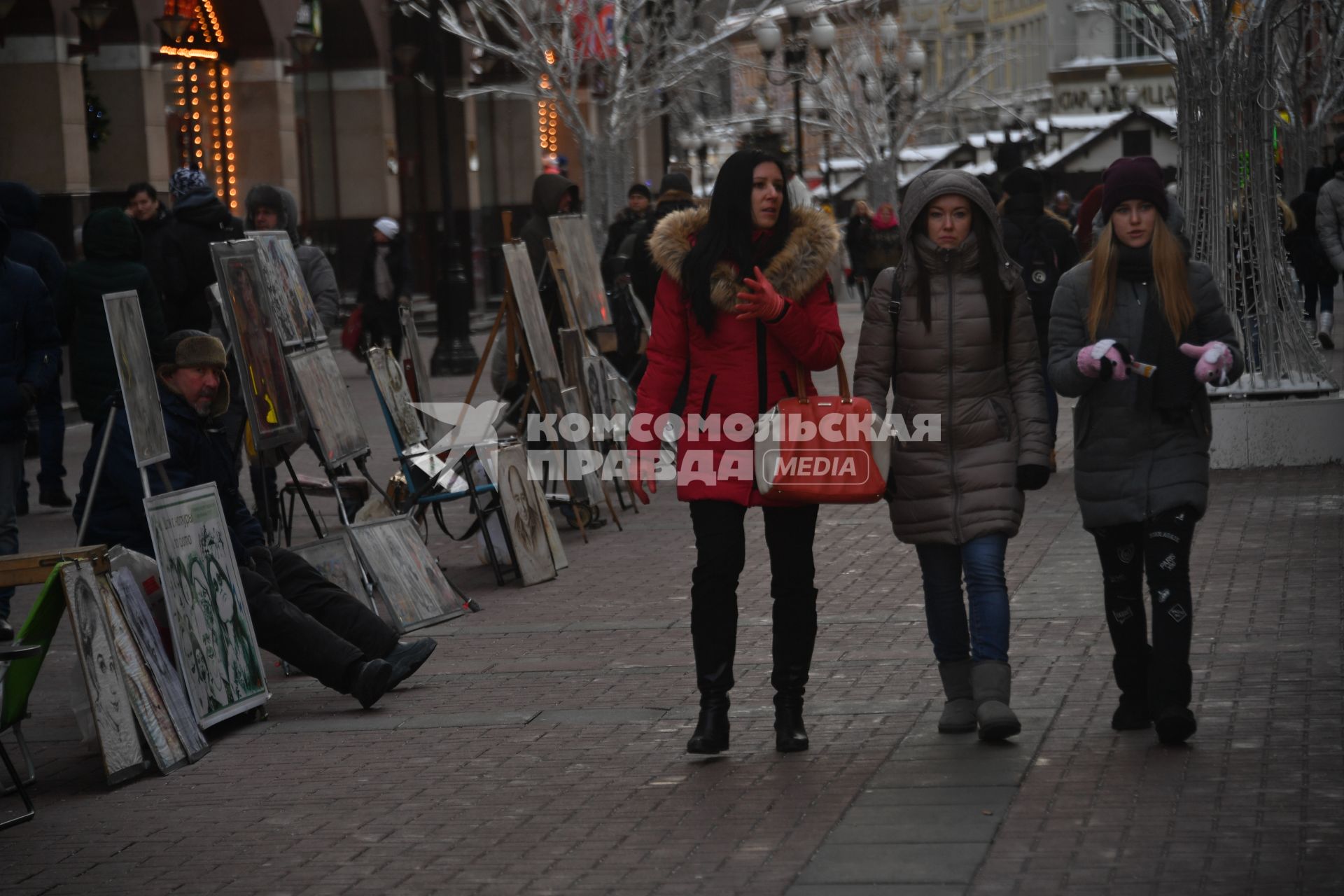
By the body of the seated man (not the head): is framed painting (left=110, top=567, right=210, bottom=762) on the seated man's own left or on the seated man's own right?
on the seated man's own right

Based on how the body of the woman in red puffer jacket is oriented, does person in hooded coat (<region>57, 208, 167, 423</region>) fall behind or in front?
behind

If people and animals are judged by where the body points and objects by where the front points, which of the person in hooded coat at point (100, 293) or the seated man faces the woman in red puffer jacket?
the seated man

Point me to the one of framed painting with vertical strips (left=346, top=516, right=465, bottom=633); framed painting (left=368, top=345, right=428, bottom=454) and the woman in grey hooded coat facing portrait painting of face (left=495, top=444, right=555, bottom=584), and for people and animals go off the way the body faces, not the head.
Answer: the framed painting (left=368, top=345, right=428, bottom=454)

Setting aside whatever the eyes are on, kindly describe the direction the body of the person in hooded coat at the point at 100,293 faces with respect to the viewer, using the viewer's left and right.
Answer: facing away from the viewer

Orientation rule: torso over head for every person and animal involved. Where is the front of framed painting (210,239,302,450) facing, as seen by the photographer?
facing the viewer and to the right of the viewer

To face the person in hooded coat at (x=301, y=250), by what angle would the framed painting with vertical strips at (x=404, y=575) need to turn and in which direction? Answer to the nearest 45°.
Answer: approximately 135° to its left

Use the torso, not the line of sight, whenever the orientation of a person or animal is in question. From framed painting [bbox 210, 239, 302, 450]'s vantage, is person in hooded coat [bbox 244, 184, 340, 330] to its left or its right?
on its left

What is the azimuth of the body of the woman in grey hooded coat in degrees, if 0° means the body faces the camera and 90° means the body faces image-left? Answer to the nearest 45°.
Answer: approximately 0°

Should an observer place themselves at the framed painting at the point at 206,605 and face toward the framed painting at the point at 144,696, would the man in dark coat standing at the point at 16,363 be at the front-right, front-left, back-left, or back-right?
back-right

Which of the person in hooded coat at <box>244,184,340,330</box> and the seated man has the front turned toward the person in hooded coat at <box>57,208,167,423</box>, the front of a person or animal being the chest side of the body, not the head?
the person in hooded coat at <box>244,184,340,330</box>

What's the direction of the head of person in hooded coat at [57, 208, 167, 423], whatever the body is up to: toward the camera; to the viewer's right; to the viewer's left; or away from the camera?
away from the camera

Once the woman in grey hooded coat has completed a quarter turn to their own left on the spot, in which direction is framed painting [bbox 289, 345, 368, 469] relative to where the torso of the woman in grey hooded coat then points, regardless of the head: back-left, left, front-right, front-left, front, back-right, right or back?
back-left

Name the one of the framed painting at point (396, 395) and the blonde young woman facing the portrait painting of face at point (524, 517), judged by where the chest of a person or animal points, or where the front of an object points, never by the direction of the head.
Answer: the framed painting
